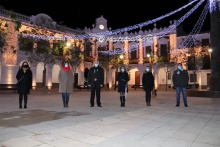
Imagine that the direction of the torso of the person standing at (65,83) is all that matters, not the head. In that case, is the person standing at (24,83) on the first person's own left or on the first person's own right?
on the first person's own right

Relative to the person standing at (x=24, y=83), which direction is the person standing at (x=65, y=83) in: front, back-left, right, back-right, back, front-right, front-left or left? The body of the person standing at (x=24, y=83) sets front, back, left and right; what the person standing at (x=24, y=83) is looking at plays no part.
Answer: left

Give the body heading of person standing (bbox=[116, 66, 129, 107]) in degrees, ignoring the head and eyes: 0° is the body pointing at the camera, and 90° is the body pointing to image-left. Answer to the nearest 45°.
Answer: approximately 0°

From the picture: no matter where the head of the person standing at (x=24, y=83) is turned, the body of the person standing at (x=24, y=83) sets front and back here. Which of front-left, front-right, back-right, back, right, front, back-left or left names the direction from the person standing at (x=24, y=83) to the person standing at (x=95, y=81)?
left

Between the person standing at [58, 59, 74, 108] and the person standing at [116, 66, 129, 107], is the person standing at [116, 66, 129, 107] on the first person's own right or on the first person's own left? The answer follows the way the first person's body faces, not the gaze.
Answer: on the first person's own left

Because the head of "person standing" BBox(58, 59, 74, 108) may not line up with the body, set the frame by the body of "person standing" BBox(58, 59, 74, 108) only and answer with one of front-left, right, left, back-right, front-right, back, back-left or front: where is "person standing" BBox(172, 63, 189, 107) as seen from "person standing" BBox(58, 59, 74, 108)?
left

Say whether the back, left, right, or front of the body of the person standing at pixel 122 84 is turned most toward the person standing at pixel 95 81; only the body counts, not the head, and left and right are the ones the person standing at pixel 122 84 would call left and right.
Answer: right

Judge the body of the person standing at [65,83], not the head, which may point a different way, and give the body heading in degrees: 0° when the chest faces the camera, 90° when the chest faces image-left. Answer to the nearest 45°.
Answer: approximately 0°
